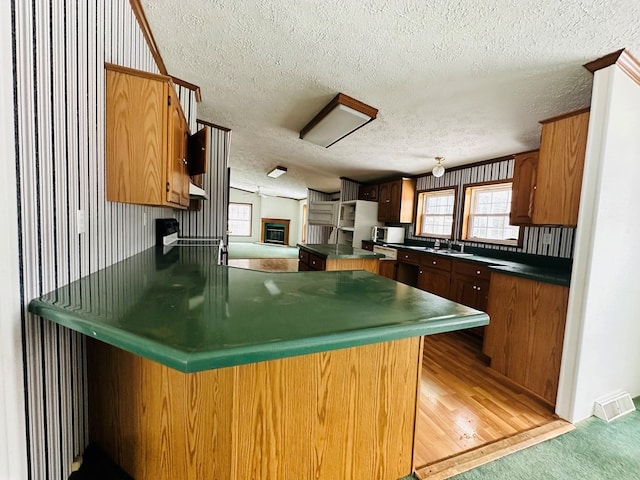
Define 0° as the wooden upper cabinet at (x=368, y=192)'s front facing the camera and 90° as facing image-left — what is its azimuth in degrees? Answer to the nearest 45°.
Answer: approximately 0°

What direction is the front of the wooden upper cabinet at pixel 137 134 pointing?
to the viewer's right

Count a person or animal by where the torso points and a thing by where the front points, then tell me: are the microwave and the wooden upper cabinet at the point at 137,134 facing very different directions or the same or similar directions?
very different directions

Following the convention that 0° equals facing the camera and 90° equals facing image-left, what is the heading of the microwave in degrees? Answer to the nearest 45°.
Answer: approximately 45°

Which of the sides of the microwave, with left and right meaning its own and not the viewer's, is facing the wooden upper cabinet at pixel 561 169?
left

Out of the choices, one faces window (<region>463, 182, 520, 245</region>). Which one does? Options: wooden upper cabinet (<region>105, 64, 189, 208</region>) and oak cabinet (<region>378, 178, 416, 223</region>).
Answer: the wooden upper cabinet

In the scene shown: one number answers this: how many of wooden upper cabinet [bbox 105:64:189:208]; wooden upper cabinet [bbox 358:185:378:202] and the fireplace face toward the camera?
2
